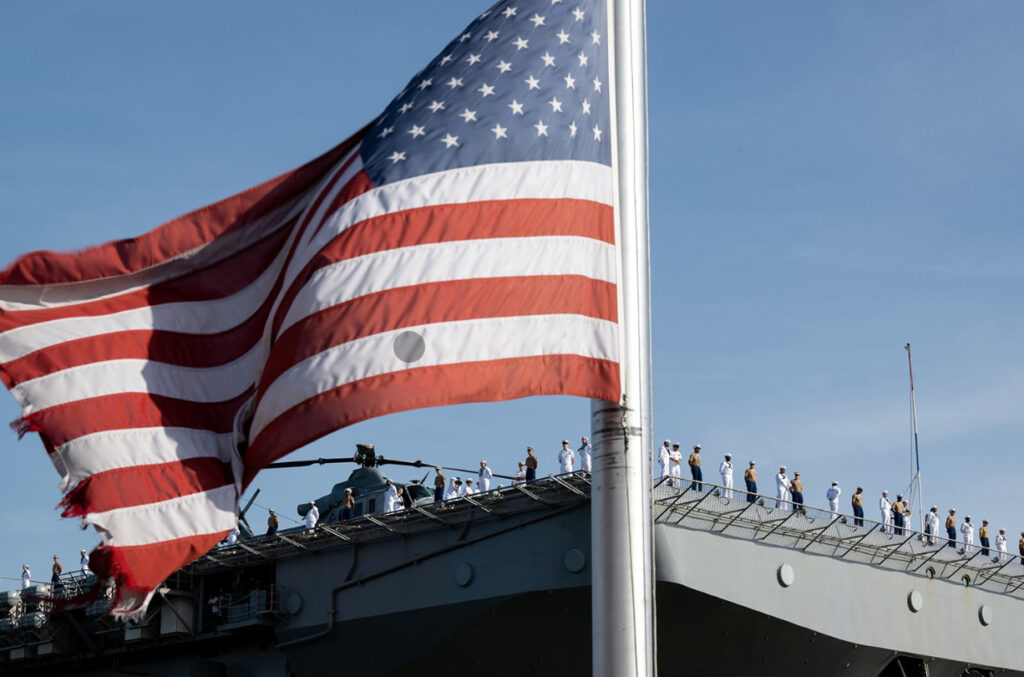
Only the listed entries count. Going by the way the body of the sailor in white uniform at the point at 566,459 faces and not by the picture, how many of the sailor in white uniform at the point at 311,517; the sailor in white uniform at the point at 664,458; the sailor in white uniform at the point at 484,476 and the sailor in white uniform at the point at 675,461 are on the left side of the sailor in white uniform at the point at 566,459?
2

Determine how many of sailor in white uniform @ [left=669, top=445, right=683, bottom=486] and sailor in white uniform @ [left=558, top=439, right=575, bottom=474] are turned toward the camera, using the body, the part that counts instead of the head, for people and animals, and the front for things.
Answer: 2

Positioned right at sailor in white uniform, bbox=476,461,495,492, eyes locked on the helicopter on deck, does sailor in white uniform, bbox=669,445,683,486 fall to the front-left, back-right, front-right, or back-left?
back-right

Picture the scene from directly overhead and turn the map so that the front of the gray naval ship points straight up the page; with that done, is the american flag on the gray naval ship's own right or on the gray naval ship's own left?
on the gray naval ship's own right

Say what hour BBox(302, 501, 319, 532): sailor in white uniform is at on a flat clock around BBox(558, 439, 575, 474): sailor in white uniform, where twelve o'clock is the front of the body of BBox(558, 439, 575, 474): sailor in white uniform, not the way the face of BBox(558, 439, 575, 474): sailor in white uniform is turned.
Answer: BBox(302, 501, 319, 532): sailor in white uniform is roughly at 4 o'clock from BBox(558, 439, 575, 474): sailor in white uniform.

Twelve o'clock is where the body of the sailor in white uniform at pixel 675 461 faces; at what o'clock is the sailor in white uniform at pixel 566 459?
the sailor in white uniform at pixel 566 459 is roughly at 3 o'clock from the sailor in white uniform at pixel 675 461.

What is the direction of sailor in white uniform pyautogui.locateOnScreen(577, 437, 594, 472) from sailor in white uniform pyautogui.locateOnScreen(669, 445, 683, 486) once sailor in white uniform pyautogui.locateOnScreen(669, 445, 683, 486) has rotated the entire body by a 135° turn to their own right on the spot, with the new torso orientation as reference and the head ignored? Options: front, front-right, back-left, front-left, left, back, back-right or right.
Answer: front-left

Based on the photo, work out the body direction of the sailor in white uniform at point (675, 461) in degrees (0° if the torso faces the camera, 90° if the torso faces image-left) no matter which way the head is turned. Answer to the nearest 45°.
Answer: approximately 0°

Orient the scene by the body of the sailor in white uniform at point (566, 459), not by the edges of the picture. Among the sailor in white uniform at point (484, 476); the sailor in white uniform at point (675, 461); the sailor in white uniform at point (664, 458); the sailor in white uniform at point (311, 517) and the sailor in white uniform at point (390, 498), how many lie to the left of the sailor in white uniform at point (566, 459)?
2
